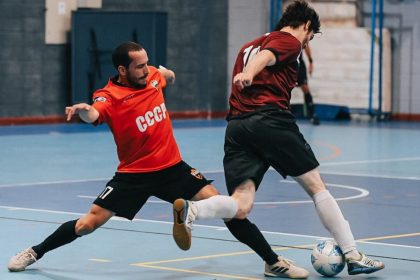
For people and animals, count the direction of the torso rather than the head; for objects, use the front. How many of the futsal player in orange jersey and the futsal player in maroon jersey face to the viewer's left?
0

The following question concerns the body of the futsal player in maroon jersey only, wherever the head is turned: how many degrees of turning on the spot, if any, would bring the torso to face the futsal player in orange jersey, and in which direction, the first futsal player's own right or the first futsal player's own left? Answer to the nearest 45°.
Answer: approximately 135° to the first futsal player's own left

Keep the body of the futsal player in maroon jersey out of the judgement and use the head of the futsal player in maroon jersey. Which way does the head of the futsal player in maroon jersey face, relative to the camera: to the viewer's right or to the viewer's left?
to the viewer's right

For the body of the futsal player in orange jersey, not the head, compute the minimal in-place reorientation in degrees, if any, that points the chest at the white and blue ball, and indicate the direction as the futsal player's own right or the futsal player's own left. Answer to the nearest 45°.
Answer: approximately 45° to the futsal player's own left

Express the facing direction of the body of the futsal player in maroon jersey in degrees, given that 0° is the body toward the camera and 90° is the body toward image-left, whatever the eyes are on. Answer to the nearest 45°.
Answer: approximately 225°

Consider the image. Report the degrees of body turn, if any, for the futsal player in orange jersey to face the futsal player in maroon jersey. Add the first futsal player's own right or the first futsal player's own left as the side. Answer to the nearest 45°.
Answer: approximately 45° to the first futsal player's own left

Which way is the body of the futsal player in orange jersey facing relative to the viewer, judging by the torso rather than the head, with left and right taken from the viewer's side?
facing the viewer and to the right of the viewer
